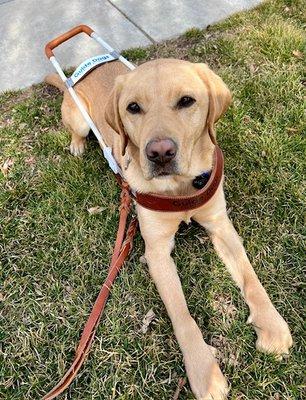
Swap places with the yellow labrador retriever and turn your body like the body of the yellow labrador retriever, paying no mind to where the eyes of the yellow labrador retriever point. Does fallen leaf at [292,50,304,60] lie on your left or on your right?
on your left

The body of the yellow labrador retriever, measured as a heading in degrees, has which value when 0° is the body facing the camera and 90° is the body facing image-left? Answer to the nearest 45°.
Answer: approximately 315°

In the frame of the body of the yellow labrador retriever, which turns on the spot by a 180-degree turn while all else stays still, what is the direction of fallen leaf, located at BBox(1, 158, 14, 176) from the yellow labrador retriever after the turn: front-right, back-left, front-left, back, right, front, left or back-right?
front

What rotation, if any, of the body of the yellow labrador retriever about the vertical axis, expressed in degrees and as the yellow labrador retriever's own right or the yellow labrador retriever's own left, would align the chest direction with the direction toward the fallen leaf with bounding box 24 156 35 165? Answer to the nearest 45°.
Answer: approximately 180°
